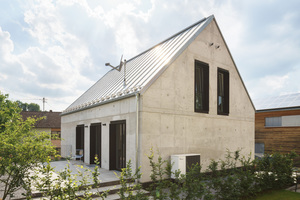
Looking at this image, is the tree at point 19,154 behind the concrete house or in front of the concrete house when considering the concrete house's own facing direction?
in front

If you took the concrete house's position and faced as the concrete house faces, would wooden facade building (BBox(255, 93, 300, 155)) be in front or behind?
behind

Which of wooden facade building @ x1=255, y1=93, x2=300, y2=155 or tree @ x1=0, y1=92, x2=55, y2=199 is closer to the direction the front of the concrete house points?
the tree

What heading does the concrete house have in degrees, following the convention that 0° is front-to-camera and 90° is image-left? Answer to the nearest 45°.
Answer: approximately 45°
